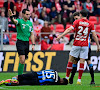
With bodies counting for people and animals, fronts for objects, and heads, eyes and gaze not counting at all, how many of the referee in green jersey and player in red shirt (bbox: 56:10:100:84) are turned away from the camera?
1

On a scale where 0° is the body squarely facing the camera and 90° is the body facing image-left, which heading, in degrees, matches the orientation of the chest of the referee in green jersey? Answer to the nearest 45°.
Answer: approximately 315°

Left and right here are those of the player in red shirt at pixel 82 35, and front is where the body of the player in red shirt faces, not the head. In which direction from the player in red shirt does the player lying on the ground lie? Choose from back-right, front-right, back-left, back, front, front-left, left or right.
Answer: back-left

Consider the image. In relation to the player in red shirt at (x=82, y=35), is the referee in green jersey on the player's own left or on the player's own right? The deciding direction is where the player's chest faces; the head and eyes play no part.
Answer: on the player's own left

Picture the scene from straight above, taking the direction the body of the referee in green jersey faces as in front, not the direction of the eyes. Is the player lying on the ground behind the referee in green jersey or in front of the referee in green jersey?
in front

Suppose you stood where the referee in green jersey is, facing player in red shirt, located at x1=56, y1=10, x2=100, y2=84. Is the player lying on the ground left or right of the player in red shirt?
right

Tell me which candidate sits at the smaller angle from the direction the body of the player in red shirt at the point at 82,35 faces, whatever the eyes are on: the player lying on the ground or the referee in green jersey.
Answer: the referee in green jersey

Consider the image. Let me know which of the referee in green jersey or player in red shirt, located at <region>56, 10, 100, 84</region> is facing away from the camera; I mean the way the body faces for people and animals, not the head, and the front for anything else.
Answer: the player in red shirt

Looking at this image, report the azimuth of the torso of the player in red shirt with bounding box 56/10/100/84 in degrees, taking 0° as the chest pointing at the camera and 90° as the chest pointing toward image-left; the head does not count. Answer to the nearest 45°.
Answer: approximately 180°
